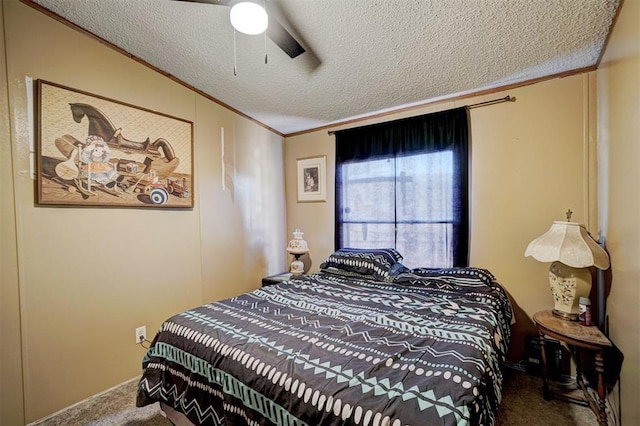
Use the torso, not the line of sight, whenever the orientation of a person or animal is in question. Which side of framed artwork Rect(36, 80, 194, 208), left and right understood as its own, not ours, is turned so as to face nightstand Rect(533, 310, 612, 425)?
front

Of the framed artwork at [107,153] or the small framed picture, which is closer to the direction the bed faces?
the framed artwork

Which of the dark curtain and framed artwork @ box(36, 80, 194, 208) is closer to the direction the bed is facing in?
the framed artwork

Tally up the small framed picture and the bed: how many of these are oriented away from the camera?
0

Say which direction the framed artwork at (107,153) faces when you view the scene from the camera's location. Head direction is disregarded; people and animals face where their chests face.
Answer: facing the viewer and to the right of the viewer

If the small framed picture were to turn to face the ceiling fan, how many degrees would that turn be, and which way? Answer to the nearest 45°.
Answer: approximately 45° to its left

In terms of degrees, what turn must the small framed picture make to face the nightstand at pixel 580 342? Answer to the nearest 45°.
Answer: approximately 90° to its left

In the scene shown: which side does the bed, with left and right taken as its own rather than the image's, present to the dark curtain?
back

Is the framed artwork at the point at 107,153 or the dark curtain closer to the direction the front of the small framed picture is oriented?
the framed artwork

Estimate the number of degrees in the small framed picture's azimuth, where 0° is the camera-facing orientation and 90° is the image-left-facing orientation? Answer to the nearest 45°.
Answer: approximately 45°

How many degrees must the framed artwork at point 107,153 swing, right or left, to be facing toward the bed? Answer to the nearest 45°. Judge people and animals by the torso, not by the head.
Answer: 0° — it already faces it

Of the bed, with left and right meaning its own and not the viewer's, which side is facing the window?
back

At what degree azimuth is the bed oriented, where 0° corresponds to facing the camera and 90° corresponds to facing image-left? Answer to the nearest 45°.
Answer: approximately 45°

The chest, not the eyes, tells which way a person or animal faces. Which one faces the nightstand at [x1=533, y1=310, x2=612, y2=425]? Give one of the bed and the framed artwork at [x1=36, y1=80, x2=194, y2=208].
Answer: the framed artwork
